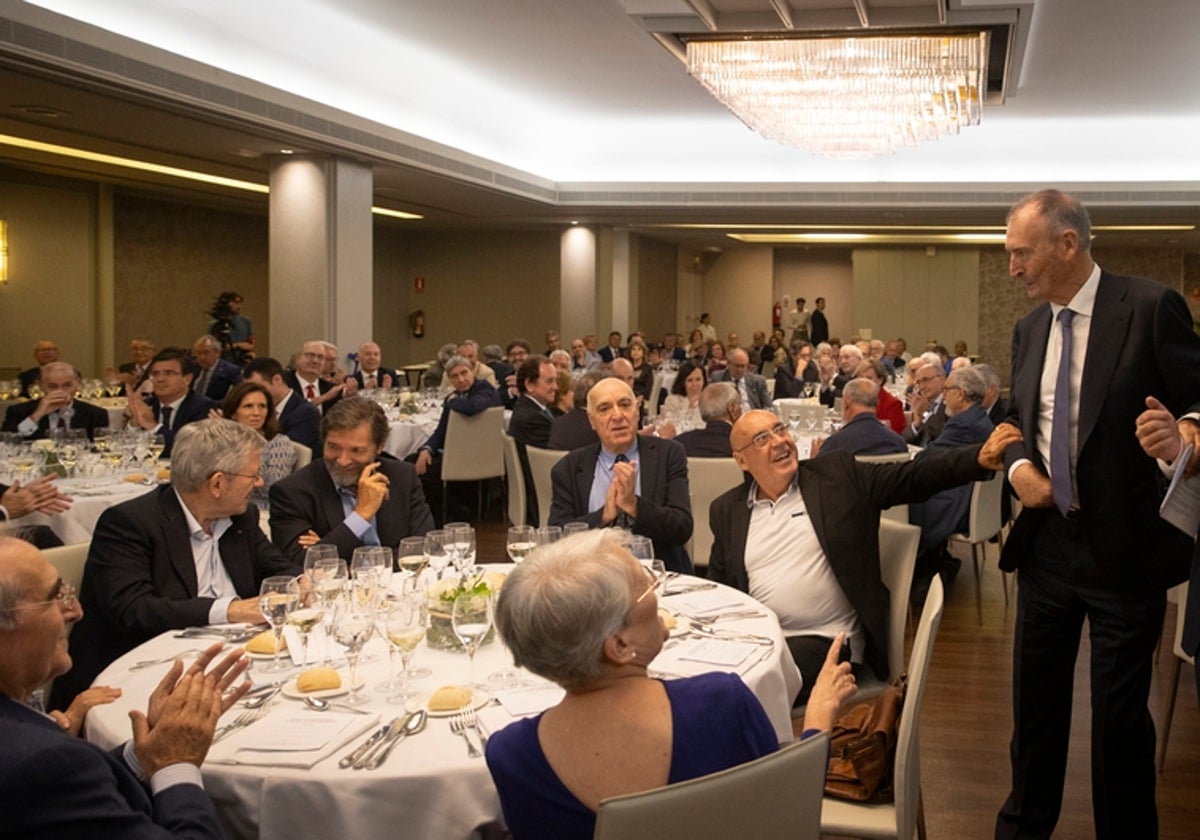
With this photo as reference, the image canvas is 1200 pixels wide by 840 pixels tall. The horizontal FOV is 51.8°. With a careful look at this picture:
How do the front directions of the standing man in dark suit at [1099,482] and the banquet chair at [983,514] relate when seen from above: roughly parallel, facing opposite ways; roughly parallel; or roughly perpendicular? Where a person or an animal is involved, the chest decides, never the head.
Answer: roughly perpendicular

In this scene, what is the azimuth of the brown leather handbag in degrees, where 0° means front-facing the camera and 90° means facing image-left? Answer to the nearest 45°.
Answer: approximately 45°

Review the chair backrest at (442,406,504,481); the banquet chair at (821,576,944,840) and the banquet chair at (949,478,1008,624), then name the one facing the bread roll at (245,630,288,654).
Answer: the banquet chair at (821,576,944,840)

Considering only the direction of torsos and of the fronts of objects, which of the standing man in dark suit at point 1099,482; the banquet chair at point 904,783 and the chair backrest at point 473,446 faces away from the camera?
the chair backrest

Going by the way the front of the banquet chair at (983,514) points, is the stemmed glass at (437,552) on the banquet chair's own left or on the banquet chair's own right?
on the banquet chair's own left

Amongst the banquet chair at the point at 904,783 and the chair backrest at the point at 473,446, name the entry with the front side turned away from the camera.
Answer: the chair backrest

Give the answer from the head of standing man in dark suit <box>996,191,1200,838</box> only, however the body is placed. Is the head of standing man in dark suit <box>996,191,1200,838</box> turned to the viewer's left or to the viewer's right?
to the viewer's left

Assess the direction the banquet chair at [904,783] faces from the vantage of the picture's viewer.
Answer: facing to the left of the viewer

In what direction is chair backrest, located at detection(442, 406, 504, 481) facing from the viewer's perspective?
away from the camera

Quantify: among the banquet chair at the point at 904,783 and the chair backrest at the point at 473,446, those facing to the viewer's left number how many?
1

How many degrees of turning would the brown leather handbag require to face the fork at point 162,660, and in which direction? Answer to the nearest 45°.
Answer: approximately 45° to its right
